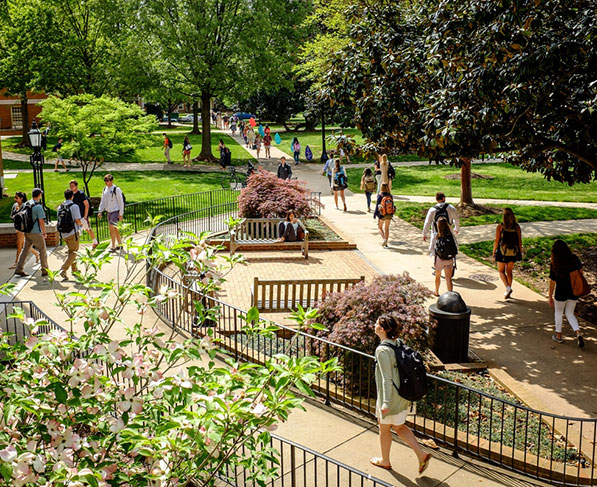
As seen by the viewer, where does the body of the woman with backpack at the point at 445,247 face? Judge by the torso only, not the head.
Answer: away from the camera

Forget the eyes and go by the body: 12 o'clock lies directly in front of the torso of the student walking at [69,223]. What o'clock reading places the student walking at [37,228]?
the student walking at [37,228] is roughly at 8 o'clock from the student walking at [69,223].

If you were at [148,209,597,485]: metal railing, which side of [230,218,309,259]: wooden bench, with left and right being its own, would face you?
front

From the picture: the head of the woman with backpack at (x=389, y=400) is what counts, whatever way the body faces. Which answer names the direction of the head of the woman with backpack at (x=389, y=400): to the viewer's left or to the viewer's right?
to the viewer's left

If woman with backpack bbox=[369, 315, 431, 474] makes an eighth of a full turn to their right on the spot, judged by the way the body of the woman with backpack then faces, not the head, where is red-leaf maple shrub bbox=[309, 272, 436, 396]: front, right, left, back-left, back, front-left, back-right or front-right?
front-right

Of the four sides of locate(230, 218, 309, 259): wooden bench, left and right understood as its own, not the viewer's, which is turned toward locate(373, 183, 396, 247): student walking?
left

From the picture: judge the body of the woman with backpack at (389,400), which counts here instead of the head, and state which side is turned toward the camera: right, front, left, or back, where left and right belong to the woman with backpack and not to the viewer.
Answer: left

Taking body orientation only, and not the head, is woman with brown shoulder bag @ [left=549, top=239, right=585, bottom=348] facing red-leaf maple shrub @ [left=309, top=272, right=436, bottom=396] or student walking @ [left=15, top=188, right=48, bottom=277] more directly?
the student walking
